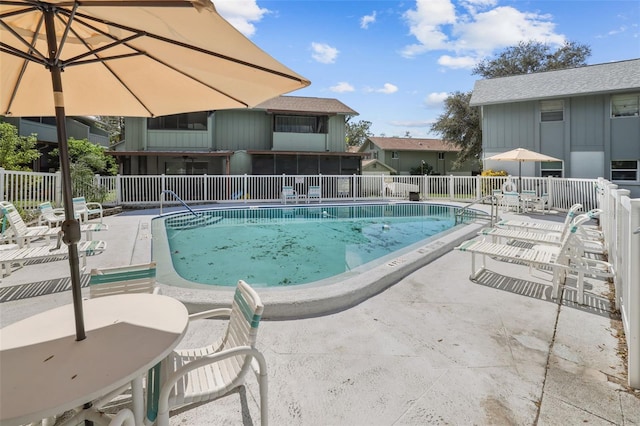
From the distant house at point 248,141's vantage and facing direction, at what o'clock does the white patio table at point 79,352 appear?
The white patio table is roughly at 12 o'clock from the distant house.

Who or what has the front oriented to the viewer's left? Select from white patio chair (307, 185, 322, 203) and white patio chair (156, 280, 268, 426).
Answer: white patio chair (156, 280, 268, 426)

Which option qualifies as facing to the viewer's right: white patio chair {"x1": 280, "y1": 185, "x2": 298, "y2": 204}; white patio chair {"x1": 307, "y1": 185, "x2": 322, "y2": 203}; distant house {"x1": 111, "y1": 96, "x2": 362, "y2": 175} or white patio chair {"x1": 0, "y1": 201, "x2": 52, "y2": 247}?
white patio chair {"x1": 0, "y1": 201, "x2": 52, "y2": 247}

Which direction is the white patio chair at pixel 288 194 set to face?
toward the camera

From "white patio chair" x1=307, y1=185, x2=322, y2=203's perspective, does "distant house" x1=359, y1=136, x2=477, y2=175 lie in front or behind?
behind

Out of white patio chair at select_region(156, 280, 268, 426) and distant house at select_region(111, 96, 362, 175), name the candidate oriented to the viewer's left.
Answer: the white patio chair

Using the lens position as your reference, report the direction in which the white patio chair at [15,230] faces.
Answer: facing to the right of the viewer

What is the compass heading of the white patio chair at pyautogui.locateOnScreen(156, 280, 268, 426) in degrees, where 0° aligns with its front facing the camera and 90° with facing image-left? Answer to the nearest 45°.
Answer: approximately 90°

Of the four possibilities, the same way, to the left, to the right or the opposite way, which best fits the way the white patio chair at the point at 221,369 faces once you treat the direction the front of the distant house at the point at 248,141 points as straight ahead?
to the right

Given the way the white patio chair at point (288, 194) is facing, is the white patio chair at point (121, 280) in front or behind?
in front

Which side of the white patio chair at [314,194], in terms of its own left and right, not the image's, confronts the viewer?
front

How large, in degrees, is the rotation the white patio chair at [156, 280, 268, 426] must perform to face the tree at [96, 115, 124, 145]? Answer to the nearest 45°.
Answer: approximately 90° to its right

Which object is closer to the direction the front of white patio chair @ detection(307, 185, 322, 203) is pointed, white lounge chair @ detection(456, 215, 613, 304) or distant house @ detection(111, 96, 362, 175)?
the white lounge chair
